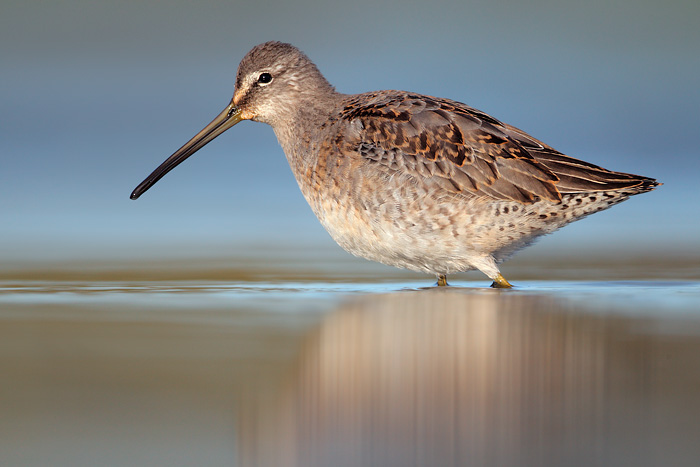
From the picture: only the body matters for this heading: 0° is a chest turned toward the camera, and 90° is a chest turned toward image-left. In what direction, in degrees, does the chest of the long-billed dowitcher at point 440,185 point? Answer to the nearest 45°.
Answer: approximately 90°
